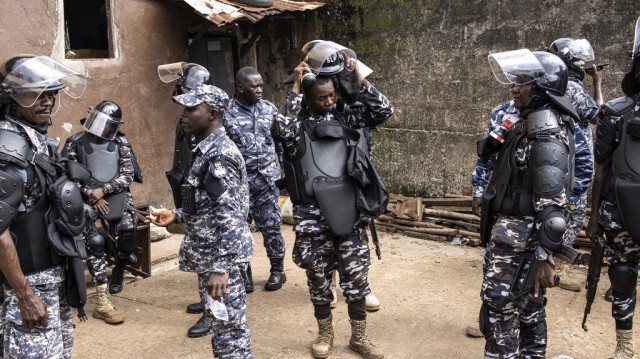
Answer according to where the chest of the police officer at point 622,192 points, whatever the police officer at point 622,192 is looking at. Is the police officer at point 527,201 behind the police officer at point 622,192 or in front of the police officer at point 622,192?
in front

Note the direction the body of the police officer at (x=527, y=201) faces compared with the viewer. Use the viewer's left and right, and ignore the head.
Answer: facing to the left of the viewer

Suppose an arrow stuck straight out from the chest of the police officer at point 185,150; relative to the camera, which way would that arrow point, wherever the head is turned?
to the viewer's left

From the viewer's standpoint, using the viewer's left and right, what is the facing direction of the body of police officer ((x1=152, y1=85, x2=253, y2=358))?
facing to the left of the viewer

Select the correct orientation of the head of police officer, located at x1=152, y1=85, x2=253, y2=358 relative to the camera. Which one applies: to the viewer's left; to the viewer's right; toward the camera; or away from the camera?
to the viewer's left

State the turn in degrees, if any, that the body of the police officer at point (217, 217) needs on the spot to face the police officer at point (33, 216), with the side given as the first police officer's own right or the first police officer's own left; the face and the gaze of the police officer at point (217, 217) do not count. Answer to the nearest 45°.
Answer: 0° — they already face them
